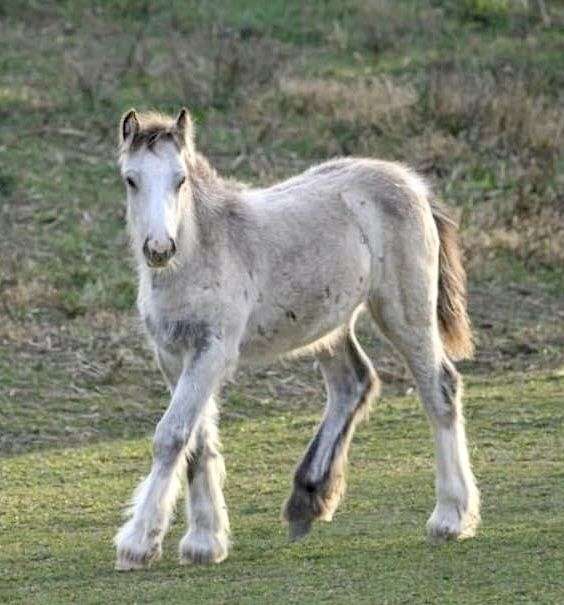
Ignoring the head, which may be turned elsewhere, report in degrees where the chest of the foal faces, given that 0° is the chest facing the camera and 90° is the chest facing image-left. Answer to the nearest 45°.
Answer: approximately 45°
